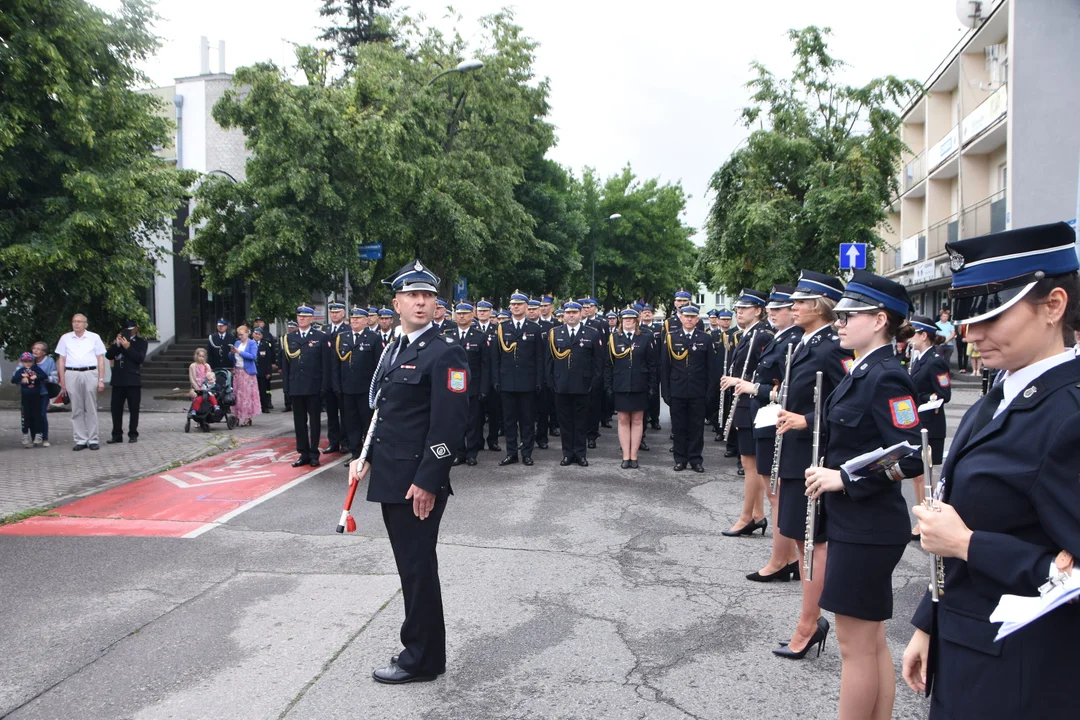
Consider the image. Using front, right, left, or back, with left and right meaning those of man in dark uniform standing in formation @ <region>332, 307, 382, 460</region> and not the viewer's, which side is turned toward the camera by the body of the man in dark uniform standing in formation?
front

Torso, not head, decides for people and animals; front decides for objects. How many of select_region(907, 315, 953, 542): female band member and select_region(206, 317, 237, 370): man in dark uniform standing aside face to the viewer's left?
1

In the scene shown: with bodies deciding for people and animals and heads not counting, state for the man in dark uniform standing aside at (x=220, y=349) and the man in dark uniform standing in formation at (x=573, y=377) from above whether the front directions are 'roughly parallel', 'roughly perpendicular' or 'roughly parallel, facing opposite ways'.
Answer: roughly parallel

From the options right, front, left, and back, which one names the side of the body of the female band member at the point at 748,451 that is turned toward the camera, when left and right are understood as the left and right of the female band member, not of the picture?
left

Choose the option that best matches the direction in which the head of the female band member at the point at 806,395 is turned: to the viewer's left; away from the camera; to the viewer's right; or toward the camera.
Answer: to the viewer's left

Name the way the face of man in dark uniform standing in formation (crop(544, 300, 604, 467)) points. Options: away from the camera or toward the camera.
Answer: toward the camera

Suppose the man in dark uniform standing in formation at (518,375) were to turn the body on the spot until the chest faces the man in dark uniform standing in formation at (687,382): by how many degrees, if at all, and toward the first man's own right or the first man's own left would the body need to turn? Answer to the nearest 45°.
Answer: approximately 45° to the first man's own left

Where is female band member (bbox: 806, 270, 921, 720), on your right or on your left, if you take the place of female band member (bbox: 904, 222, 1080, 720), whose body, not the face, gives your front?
on your right

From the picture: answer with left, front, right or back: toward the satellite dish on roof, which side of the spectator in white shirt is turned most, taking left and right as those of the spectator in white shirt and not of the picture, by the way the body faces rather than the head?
left

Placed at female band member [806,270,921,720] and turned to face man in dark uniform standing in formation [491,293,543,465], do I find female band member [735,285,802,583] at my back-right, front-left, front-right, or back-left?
front-right

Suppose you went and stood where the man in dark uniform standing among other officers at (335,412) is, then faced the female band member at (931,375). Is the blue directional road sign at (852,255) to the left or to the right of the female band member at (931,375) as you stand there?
left

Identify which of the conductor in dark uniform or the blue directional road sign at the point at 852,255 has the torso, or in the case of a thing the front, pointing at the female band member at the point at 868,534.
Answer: the blue directional road sign

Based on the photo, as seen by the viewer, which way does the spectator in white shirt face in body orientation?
toward the camera

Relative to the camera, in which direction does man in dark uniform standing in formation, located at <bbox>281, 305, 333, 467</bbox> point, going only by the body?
toward the camera

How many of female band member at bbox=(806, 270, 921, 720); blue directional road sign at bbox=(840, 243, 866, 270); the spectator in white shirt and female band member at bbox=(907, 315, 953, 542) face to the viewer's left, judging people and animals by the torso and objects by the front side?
2

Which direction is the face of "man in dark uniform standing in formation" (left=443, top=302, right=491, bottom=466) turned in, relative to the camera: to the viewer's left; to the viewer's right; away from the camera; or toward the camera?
toward the camera

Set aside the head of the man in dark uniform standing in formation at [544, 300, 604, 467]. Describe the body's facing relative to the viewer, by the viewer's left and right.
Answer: facing the viewer

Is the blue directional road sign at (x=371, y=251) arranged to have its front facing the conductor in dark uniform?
yes

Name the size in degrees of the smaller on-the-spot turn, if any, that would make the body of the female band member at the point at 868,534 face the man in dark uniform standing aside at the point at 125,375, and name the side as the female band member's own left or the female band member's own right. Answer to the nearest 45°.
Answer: approximately 45° to the female band member's own right
